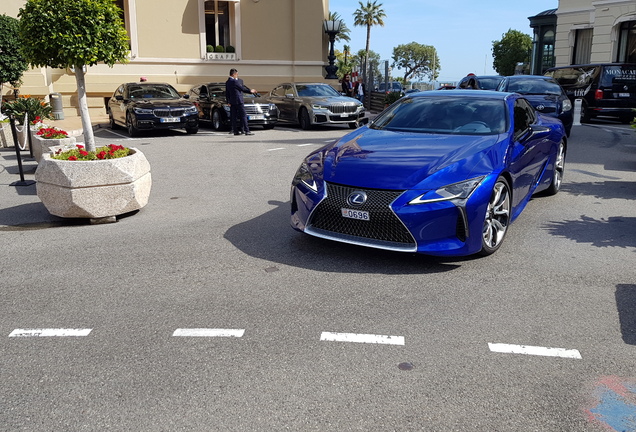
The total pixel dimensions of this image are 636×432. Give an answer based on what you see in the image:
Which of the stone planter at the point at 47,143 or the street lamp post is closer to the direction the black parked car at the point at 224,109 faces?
the stone planter

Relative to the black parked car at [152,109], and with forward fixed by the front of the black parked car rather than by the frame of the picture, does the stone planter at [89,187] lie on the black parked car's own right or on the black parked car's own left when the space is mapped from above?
on the black parked car's own right

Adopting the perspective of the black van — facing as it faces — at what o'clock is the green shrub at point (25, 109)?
The green shrub is roughly at 9 o'clock from the black van.

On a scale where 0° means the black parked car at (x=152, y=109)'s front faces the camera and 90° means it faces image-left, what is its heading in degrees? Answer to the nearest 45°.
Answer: approximately 315°

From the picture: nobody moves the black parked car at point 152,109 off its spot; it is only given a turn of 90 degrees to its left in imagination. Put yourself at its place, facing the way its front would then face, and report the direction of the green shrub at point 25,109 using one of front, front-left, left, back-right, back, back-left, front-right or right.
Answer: back

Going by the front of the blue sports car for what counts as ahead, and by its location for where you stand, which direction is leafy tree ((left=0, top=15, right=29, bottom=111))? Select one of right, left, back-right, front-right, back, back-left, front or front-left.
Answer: right

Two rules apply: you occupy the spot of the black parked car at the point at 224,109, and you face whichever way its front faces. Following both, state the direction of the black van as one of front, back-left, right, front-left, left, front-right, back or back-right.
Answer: front-left

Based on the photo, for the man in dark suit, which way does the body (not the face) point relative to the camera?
to the viewer's right

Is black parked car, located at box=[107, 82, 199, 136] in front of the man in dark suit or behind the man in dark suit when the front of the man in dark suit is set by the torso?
behind

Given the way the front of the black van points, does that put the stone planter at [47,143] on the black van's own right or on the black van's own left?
on the black van's own left

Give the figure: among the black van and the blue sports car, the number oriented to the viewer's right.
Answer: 0

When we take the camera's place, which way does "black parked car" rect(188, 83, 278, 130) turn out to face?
facing the viewer and to the right of the viewer

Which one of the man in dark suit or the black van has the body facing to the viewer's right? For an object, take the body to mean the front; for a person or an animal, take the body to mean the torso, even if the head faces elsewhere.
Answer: the man in dark suit

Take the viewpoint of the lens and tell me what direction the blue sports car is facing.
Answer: facing the viewer and to the left of the viewer

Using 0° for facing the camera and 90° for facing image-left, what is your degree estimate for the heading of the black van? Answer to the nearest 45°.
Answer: approximately 135°
